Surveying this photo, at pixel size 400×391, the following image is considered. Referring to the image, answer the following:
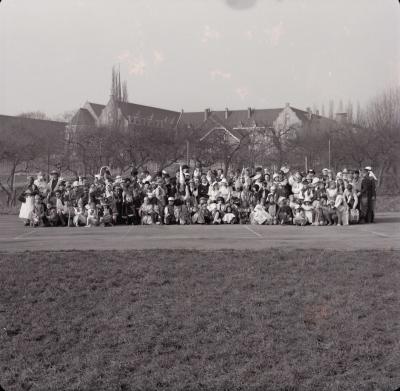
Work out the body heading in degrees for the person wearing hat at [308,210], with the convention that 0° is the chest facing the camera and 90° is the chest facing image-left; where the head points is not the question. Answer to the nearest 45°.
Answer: approximately 0°

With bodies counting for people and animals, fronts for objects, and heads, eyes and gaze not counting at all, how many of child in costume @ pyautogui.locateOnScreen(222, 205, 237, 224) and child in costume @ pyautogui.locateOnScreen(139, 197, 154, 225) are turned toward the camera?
2

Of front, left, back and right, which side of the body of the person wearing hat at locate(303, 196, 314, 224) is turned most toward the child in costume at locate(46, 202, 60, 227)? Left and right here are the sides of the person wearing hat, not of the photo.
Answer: right

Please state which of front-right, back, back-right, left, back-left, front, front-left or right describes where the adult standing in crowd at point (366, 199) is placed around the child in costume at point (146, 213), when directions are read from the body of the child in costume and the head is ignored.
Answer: left

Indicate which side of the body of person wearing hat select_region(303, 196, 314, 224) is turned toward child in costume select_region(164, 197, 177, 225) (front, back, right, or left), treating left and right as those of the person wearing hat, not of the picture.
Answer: right

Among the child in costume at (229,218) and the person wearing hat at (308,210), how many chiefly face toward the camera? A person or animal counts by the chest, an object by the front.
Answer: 2

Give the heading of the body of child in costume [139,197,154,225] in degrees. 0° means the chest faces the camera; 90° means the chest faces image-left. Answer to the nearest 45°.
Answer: approximately 0°

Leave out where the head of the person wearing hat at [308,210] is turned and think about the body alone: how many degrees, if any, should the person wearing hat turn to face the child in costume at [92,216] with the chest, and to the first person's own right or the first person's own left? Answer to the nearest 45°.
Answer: approximately 90° to the first person's own right
